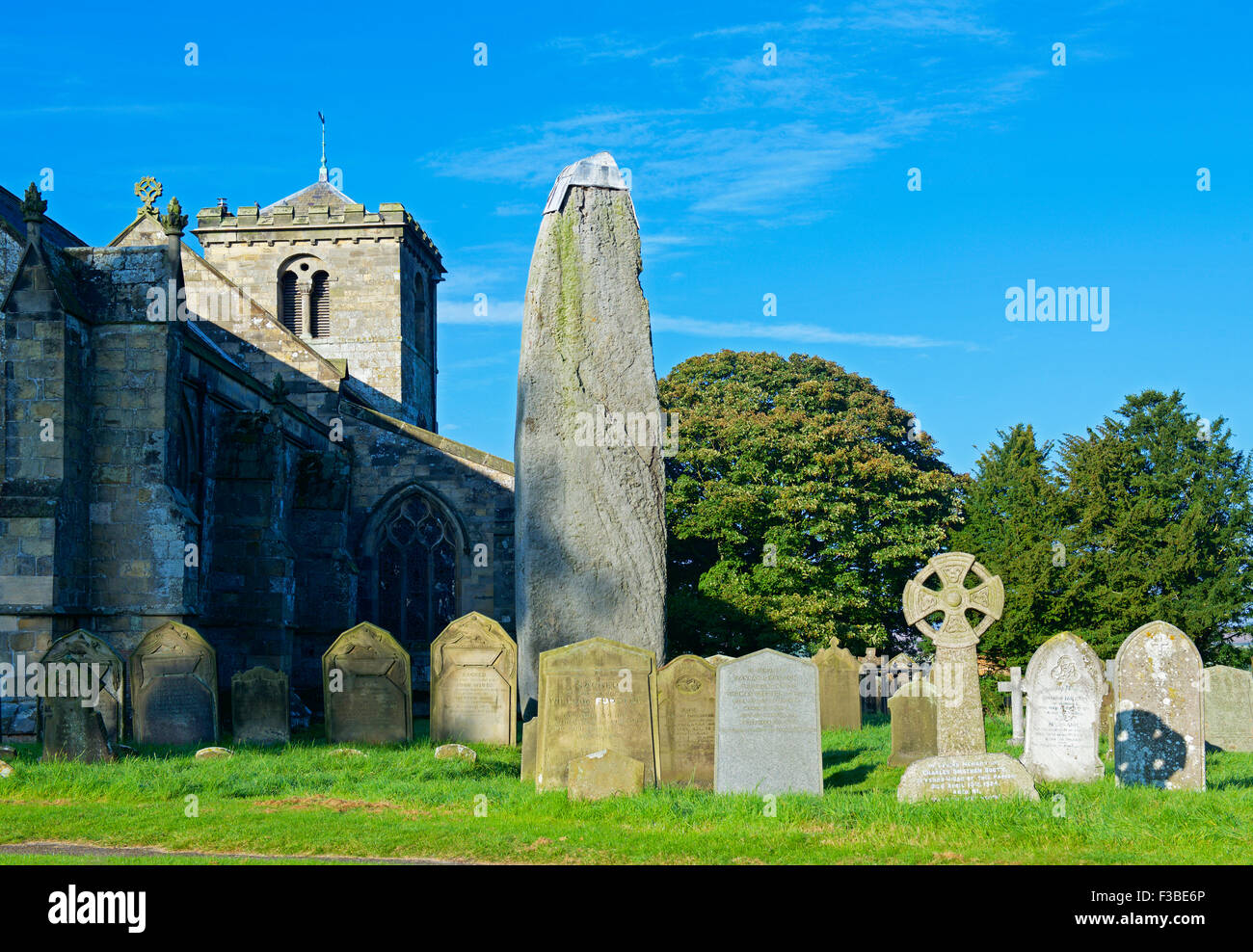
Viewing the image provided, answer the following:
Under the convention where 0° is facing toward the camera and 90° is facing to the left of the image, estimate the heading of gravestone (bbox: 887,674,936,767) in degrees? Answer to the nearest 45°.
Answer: approximately 0°

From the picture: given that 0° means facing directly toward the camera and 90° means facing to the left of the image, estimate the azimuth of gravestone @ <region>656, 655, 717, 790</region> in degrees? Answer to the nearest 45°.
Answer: approximately 0°

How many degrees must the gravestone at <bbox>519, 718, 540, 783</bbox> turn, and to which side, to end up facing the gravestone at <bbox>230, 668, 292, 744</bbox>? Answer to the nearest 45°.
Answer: approximately 135° to its right

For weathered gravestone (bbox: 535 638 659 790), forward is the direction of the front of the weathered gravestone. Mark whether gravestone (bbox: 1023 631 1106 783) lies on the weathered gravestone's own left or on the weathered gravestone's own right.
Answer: on the weathered gravestone's own left

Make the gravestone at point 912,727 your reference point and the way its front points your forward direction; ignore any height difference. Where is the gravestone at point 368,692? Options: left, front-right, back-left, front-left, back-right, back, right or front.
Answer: right

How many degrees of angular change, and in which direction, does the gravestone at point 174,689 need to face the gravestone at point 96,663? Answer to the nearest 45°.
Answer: approximately 45° to its right

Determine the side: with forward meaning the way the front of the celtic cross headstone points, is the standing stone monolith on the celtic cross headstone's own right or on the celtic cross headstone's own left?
on the celtic cross headstone's own right
